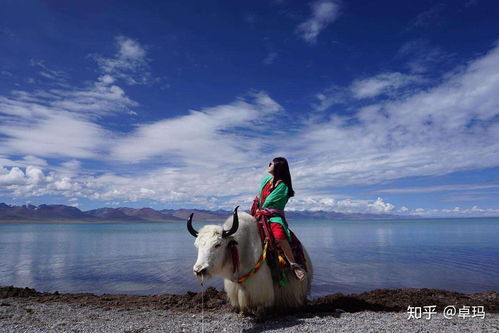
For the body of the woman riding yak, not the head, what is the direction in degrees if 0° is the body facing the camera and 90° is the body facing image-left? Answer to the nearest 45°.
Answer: approximately 45°

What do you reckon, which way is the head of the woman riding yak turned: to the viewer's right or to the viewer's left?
to the viewer's left

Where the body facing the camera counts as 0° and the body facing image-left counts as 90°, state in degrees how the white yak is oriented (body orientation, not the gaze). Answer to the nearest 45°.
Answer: approximately 45°
